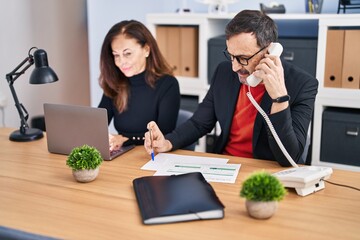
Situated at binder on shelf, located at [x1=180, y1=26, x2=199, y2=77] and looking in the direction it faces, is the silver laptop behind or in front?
in front

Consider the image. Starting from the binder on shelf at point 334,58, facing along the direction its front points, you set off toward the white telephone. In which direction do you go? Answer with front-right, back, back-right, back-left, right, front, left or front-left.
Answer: front

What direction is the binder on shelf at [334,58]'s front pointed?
toward the camera

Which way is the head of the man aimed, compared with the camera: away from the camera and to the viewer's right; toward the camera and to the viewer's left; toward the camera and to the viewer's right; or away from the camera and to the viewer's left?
toward the camera and to the viewer's left

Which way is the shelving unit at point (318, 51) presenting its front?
toward the camera

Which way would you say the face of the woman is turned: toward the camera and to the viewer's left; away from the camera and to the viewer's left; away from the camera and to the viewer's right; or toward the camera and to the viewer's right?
toward the camera and to the viewer's left

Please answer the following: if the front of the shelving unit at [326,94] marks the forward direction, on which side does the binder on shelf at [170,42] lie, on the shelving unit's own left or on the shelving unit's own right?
on the shelving unit's own right

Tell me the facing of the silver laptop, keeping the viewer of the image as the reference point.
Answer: facing away from the viewer and to the right of the viewer

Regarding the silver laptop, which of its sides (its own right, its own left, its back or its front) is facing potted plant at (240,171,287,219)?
right

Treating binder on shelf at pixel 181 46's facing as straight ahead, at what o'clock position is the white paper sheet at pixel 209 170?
The white paper sheet is roughly at 12 o'clock from the binder on shelf.

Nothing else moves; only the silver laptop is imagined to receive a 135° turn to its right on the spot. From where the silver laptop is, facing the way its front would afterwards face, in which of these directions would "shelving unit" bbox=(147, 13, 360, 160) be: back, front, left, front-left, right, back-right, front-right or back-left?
back-left

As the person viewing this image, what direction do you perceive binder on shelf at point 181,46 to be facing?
facing the viewer

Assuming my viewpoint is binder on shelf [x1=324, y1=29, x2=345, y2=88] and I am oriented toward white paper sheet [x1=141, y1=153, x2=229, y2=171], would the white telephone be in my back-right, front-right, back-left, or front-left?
front-left

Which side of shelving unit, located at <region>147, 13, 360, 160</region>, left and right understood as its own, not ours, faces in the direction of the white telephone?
front

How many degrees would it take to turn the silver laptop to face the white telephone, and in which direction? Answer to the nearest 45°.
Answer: approximately 90° to its right
